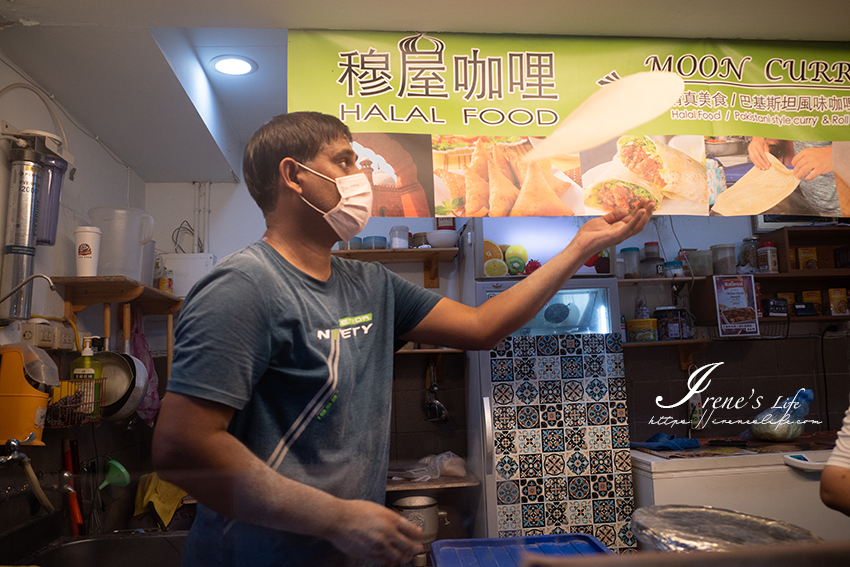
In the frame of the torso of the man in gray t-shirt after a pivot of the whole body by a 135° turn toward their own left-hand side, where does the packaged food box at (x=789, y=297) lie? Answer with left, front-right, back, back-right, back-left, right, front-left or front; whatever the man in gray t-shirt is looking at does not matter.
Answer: front-right

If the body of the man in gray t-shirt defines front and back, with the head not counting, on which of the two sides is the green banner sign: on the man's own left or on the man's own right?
on the man's own left

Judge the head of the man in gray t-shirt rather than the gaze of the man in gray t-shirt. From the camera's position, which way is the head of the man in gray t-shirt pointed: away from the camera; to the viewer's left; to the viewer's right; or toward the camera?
to the viewer's right

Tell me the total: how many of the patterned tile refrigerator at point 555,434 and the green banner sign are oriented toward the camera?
2

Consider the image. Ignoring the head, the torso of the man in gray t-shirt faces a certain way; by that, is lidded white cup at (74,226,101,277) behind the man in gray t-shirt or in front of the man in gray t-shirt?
behind

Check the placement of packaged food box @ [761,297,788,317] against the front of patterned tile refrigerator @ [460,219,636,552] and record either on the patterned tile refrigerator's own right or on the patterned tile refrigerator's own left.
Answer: on the patterned tile refrigerator's own left

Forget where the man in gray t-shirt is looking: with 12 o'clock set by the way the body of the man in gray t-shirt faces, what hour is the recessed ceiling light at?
The recessed ceiling light is roughly at 7 o'clock from the man in gray t-shirt.

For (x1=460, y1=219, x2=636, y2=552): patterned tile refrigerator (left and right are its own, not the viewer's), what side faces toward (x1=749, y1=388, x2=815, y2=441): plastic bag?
left

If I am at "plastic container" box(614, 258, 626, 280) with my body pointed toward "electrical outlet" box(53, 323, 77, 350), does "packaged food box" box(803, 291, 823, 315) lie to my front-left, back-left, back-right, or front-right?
back-left
